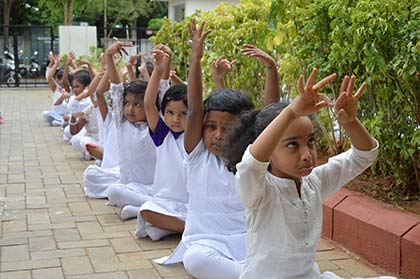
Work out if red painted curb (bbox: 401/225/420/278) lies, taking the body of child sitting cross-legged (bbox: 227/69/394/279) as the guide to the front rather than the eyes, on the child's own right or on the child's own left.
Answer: on the child's own left

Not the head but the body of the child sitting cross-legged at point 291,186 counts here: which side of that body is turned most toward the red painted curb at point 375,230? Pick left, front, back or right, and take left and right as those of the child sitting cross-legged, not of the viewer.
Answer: left

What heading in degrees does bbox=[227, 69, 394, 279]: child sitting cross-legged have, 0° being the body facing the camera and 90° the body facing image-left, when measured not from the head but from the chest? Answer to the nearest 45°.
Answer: approximately 315°
